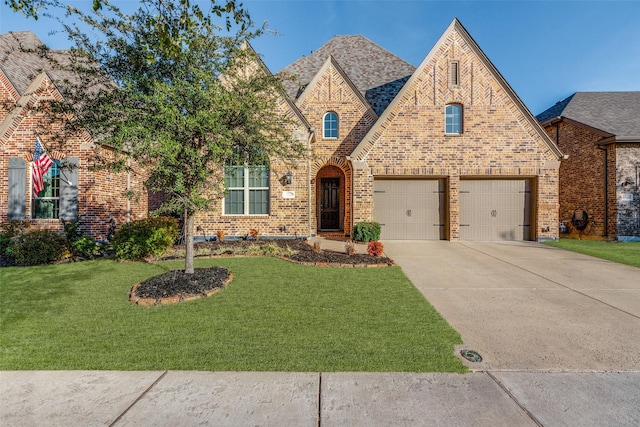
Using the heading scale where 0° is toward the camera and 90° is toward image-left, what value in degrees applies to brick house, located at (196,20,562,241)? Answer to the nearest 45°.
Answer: approximately 0°

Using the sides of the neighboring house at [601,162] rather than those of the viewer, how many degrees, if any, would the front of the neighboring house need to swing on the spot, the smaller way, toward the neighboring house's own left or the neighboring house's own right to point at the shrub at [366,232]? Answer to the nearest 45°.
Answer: approximately 45° to the neighboring house's own right

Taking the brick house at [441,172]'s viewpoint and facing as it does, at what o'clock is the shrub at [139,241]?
The shrub is roughly at 2 o'clock from the brick house.

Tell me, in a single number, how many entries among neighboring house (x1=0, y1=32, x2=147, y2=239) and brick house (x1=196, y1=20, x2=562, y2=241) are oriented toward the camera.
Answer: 2

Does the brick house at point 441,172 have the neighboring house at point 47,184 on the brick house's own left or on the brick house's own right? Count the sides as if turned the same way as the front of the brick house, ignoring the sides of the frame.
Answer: on the brick house's own right

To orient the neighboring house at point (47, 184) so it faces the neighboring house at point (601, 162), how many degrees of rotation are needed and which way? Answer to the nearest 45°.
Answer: approximately 45° to its left

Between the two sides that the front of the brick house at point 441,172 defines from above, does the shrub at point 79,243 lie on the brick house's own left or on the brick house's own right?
on the brick house's own right
